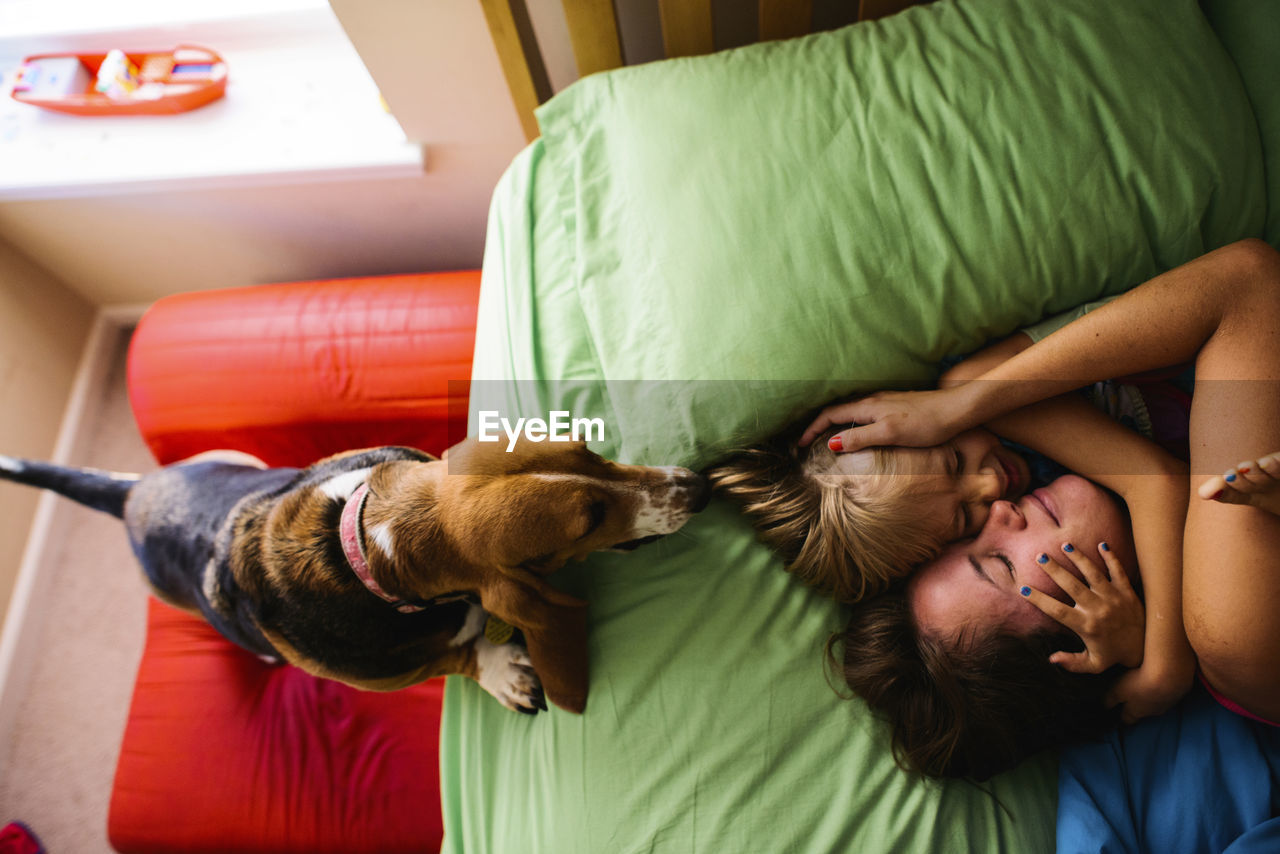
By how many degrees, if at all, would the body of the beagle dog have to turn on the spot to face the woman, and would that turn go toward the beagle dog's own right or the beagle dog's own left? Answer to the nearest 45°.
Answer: approximately 45° to the beagle dog's own right

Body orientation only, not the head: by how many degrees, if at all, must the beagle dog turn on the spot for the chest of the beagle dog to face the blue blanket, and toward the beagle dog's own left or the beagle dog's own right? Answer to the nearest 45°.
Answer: approximately 45° to the beagle dog's own right

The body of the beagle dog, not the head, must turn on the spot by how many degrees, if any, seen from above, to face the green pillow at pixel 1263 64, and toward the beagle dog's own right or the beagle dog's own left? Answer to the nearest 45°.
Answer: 0° — it already faces it

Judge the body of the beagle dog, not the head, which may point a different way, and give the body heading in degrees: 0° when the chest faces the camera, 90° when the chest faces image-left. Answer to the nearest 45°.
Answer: approximately 270°

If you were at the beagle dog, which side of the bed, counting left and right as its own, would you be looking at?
right

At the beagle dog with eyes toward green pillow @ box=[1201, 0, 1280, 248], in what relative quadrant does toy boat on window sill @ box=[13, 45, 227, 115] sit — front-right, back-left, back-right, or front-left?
back-left

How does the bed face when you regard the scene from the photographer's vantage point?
facing the viewer
